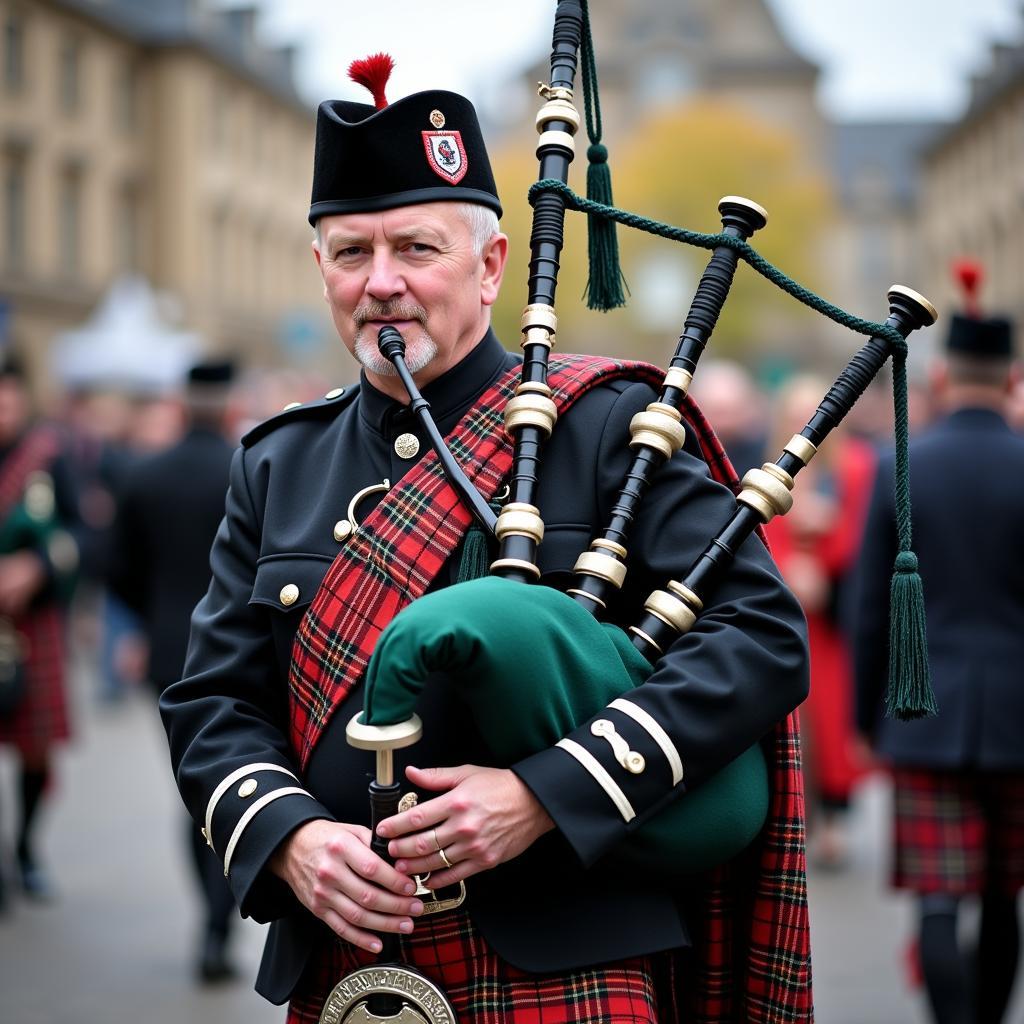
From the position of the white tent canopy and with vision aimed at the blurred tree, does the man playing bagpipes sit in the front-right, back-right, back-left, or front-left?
back-right

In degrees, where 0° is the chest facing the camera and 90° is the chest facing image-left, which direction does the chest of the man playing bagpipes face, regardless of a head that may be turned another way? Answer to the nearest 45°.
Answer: approximately 45°

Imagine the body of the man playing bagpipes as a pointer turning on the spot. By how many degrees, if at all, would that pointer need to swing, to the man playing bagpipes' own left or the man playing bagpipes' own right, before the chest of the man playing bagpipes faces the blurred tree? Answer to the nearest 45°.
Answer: approximately 135° to the man playing bagpipes' own right

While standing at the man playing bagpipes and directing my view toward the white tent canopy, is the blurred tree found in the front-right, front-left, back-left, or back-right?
front-right

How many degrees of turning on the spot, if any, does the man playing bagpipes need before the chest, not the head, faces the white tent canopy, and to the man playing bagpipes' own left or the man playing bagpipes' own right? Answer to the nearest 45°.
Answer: approximately 135° to the man playing bagpipes' own right
